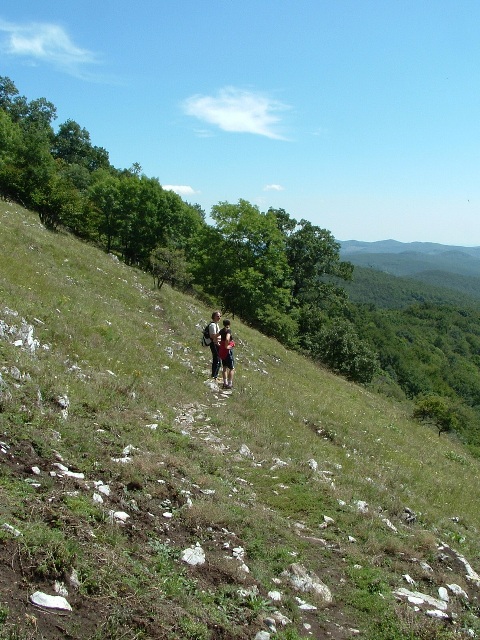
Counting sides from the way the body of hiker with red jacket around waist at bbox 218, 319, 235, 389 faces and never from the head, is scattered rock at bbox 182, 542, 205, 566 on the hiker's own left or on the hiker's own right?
on the hiker's own right

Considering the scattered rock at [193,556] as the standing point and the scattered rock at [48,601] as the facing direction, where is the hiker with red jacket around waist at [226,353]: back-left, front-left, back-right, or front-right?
back-right
